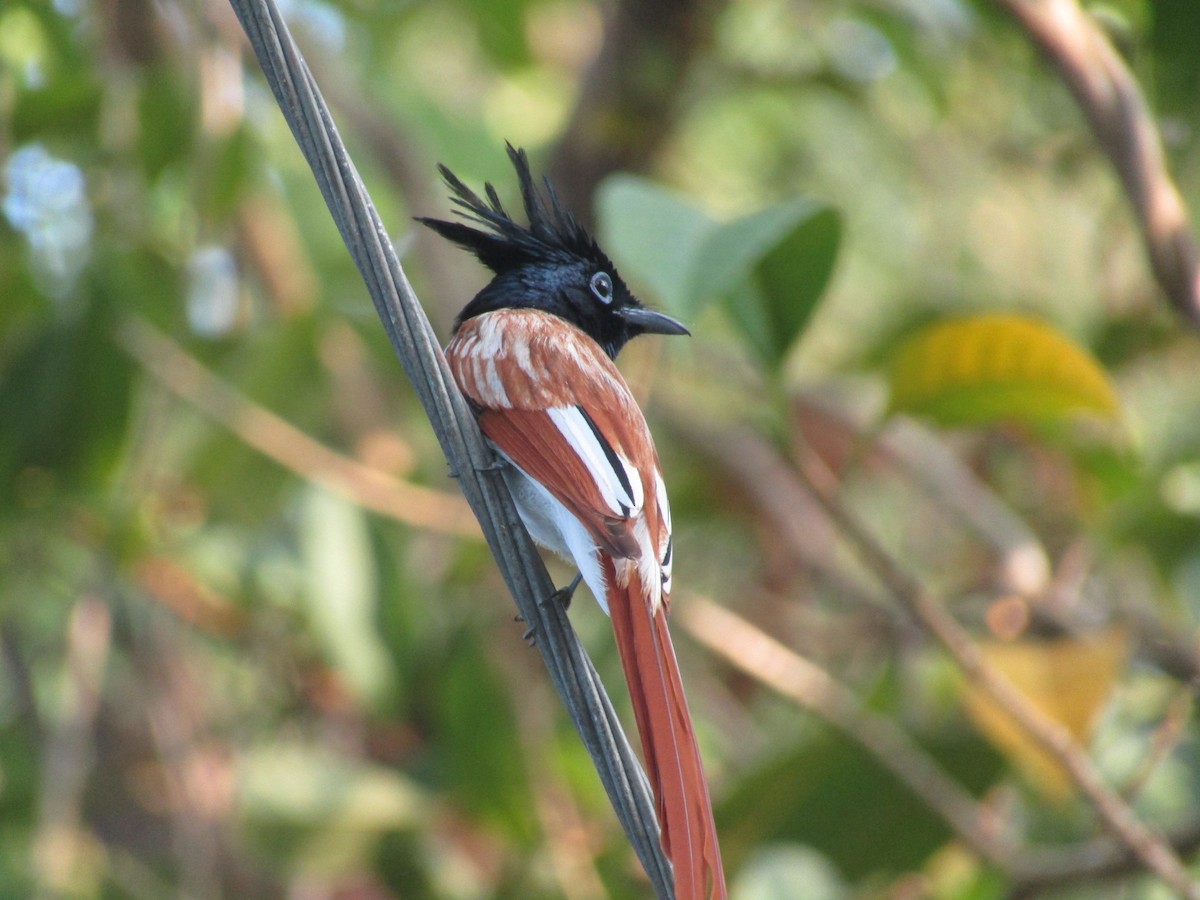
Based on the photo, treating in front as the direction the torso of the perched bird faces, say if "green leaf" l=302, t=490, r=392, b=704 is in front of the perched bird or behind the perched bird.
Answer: in front

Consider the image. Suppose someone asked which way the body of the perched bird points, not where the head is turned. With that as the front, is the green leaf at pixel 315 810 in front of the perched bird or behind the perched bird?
in front

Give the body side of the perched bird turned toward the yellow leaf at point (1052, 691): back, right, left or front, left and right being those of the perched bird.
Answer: right

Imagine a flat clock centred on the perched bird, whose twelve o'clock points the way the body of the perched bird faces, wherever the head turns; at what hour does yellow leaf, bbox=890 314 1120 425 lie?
The yellow leaf is roughly at 3 o'clock from the perched bird.

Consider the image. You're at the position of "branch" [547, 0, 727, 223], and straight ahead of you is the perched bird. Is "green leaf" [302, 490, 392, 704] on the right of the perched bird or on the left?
right

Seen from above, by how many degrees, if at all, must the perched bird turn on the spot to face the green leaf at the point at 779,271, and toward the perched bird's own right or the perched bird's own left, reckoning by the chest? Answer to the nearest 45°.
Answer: approximately 90° to the perched bird's own right

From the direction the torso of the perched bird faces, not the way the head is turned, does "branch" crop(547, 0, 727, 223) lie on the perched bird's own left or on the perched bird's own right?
on the perched bird's own right

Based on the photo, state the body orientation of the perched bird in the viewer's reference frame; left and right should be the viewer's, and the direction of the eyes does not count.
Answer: facing away from the viewer and to the left of the viewer
